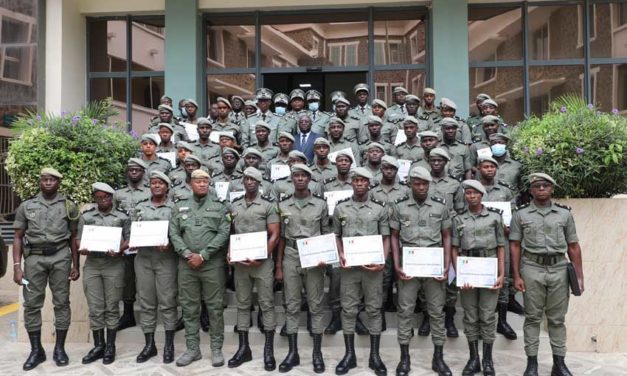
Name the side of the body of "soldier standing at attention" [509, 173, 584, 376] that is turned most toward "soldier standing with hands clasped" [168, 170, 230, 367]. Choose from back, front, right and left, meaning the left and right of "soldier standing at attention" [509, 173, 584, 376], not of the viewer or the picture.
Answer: right

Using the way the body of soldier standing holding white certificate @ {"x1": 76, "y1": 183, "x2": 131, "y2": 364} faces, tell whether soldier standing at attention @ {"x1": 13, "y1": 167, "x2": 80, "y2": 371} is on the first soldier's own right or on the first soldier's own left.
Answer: on the first soldier's own right

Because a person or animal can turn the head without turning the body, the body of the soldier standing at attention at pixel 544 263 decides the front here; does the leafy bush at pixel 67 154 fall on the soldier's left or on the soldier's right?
on the soldier's right

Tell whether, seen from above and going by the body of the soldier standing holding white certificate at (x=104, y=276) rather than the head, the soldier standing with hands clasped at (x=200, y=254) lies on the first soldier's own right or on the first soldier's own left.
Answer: on the first soldier's own left

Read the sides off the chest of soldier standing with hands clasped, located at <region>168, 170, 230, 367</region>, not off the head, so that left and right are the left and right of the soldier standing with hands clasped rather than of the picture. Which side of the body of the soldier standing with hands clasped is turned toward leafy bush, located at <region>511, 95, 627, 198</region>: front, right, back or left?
left

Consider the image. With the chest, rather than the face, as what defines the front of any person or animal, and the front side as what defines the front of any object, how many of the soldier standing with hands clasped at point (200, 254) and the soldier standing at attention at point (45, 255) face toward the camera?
2

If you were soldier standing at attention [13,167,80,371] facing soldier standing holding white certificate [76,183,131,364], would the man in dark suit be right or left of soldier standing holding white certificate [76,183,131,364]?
left

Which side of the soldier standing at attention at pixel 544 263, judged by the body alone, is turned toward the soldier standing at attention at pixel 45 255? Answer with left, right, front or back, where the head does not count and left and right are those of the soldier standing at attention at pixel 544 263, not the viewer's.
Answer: right
